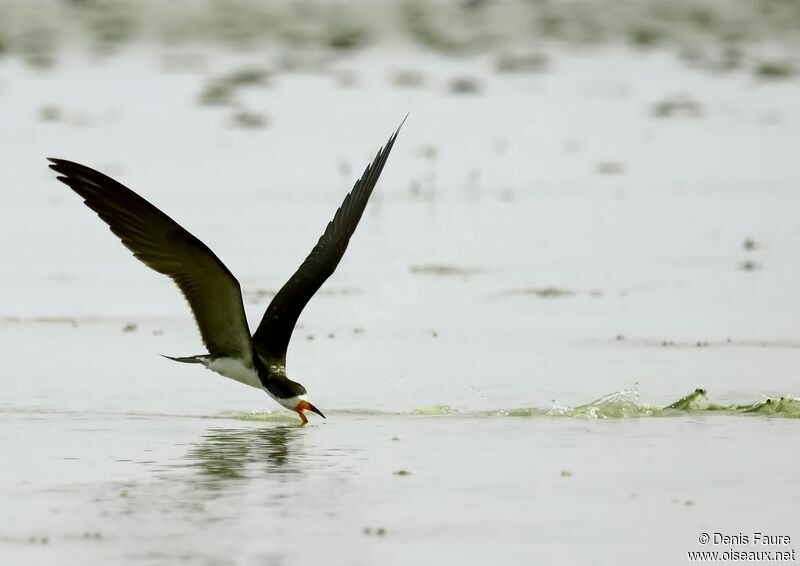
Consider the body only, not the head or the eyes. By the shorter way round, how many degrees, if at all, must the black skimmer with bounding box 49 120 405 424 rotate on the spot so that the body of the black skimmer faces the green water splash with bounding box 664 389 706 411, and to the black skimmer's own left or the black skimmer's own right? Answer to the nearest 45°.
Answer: approximately 45° to the black skimmer's own left

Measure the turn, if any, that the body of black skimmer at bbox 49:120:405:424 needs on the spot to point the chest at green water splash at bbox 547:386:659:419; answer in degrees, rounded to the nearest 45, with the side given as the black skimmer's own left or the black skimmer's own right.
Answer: approximately 45° to the black skimmer's own left

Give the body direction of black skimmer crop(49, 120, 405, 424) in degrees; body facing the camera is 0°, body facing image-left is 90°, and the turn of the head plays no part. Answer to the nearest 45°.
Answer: approximately 315°
